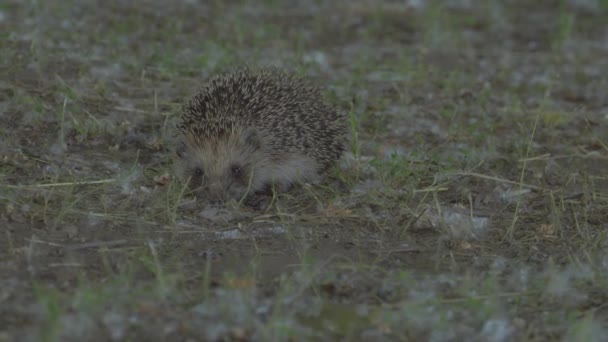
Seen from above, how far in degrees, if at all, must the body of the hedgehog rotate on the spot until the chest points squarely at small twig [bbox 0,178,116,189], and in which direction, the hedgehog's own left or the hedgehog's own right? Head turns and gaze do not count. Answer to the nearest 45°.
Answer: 0° — it already faces it

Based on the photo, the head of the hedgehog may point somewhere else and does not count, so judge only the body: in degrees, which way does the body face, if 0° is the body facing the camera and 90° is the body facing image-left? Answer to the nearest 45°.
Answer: approximately 45°

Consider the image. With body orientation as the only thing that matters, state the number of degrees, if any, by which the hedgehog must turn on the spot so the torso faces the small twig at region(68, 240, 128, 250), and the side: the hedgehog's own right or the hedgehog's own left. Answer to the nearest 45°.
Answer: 0° — it already faces it
